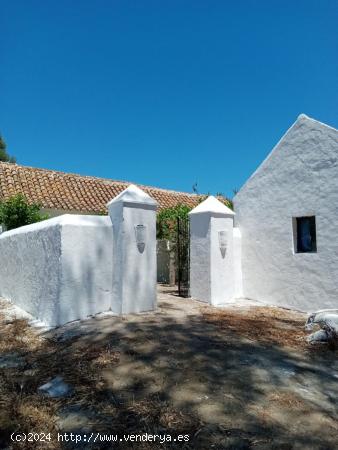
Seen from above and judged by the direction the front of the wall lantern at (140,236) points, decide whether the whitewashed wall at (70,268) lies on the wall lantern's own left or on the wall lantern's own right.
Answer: on the wall lantern's own right

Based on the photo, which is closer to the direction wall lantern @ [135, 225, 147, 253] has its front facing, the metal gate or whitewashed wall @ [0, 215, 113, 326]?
the whitewashed wall

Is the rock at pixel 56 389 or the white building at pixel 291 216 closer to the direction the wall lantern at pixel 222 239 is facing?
the rock

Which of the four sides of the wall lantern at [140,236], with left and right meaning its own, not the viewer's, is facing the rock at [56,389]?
front

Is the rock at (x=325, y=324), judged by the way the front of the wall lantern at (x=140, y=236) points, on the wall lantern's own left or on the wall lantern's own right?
on the wall lantern's own left

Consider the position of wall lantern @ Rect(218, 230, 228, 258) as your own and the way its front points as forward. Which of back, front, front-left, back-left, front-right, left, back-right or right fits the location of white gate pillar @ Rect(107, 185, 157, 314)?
front-right

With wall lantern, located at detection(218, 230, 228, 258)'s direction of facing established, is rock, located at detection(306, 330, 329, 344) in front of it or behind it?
in front

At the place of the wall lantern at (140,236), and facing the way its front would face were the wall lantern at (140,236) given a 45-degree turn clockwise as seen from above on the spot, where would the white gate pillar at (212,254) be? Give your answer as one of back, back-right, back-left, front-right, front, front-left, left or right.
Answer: back

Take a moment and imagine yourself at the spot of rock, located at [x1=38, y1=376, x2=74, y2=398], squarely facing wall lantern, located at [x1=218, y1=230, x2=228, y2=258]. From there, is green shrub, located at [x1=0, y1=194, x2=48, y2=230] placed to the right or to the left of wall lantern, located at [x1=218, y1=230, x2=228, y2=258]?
left

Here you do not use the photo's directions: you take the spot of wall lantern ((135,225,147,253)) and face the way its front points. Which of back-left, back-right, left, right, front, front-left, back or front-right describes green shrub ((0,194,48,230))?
back-right

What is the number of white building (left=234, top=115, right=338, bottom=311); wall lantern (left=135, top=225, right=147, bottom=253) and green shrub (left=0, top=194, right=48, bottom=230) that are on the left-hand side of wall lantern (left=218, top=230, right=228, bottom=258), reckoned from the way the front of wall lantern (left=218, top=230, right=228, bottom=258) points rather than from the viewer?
1

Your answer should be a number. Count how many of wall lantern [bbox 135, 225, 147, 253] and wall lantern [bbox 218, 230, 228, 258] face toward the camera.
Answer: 2

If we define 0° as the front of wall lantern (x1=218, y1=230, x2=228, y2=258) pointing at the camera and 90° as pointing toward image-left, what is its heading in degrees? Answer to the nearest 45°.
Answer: approximately 0°

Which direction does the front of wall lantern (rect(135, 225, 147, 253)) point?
toward the camera
